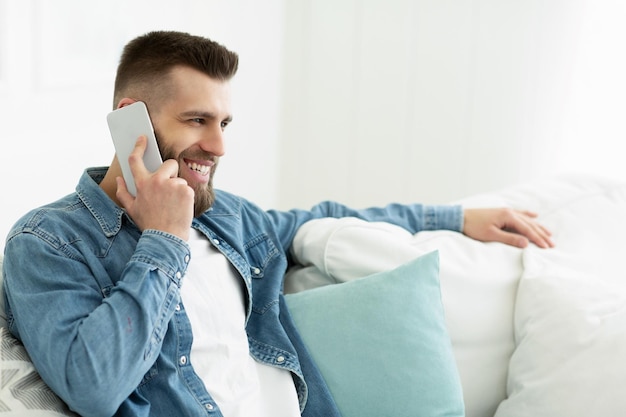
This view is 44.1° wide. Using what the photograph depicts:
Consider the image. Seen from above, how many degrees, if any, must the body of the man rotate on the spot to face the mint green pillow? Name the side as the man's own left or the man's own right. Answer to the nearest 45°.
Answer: approximately 45° to the man's own left

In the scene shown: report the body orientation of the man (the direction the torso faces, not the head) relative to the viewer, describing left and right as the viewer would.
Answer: facing the viewer and to the right of the viewer

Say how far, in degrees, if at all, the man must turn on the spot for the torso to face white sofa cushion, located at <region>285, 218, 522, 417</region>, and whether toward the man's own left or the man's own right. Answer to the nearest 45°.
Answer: approximately 90° to the man's own left
